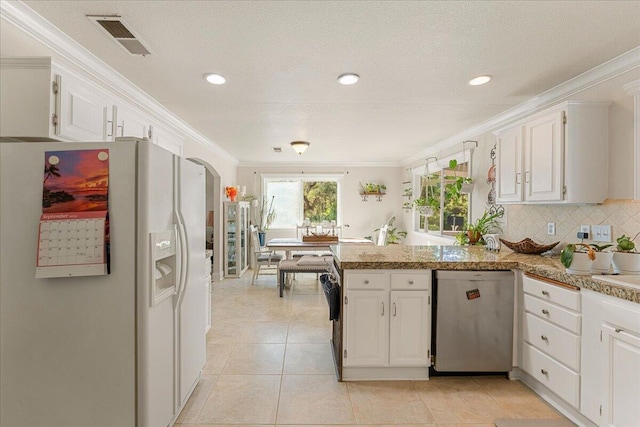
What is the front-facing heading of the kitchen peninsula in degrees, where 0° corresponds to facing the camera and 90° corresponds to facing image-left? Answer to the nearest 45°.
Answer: approximately 0°

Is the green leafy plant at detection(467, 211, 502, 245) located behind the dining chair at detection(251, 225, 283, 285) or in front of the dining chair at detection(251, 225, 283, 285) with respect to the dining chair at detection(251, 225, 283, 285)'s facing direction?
in front

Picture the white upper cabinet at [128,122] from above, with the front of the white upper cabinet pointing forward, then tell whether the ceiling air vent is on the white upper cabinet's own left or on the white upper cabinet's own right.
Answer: on the white upper cabinet's own right

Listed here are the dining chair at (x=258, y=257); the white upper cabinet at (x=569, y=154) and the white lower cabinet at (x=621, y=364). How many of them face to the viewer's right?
1

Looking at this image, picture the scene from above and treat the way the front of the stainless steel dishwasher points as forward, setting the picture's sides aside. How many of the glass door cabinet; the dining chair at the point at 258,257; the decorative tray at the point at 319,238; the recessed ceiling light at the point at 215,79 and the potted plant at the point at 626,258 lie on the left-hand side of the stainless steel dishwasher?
1

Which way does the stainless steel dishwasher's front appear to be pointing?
toward the camera

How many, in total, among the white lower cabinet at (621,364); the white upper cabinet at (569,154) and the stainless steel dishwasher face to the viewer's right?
0

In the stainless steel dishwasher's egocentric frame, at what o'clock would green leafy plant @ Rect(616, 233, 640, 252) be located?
The green leafy plant is roughly at 9 o'clock from the stainless steel dishwasher.

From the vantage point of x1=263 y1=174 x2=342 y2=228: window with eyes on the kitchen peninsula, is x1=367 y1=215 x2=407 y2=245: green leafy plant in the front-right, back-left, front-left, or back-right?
front-left

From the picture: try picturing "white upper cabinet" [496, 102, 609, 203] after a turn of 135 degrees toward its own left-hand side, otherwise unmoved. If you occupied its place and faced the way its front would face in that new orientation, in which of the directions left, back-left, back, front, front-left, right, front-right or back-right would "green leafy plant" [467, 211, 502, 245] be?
back-left

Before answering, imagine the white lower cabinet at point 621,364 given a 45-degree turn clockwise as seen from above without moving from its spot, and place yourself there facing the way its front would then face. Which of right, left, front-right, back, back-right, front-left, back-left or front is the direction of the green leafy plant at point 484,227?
front-right

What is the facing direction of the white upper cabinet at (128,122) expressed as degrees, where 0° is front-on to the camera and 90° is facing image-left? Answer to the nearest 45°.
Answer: approximately 315°

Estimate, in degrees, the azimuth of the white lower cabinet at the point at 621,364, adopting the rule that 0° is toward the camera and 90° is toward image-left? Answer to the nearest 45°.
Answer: approximately 45°

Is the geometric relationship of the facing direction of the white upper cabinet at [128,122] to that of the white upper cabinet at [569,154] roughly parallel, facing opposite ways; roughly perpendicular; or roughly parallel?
roughly parallel, facing opposite ways

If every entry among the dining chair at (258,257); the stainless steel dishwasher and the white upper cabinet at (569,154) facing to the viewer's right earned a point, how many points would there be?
1

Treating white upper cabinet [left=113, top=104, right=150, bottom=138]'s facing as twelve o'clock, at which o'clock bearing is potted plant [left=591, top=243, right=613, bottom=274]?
The potted plant is roughly at 12 o'clock from the white upper cabinet.

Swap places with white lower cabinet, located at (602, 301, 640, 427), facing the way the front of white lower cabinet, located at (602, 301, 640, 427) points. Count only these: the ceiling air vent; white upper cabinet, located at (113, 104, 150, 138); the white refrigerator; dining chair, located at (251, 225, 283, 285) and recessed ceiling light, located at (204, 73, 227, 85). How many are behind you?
0

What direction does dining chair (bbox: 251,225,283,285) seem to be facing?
to the viewer's right

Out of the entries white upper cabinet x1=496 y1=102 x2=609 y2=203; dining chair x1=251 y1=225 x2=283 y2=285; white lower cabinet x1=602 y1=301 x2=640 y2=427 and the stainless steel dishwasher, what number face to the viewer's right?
1
